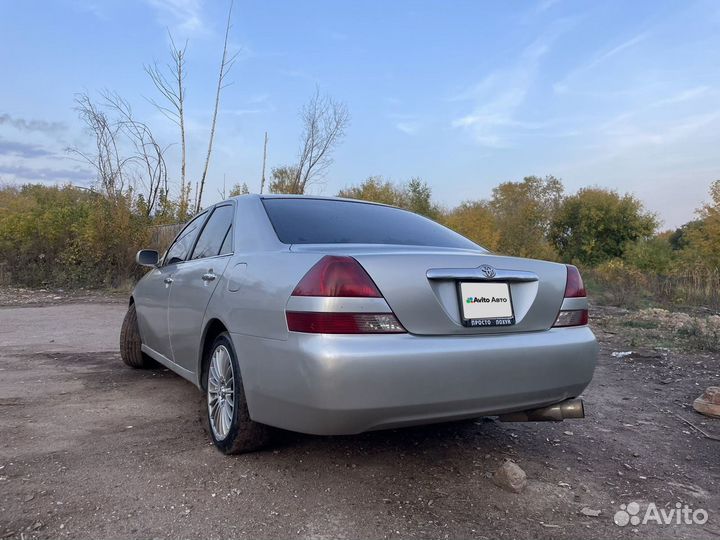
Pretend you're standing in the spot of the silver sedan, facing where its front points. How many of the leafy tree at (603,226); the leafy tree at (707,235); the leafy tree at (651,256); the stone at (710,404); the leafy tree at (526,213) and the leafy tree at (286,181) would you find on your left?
0

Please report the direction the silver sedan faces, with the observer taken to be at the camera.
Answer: facing away from the viewer and to the left of the viewer

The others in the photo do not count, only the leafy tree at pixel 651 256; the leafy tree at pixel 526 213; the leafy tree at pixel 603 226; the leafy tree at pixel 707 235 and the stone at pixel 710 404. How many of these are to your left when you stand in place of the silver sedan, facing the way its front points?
0

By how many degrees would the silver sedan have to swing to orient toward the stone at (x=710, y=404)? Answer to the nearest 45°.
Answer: approximately 90° to its right

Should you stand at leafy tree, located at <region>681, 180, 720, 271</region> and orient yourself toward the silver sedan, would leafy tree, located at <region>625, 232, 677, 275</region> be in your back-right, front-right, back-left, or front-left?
front-right

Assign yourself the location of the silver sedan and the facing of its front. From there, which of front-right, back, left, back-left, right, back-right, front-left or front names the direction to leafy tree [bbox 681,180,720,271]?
right

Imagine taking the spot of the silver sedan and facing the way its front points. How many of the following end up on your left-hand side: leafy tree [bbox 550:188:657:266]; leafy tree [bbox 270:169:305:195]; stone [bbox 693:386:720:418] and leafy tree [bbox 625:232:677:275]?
0

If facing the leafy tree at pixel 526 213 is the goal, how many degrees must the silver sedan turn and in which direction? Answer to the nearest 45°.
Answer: approximately 45° to its right

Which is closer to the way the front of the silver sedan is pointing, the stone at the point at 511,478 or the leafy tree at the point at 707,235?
the leafy tree

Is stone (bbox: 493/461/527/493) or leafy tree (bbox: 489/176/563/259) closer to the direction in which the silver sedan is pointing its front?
the leafy tree

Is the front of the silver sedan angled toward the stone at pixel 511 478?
no

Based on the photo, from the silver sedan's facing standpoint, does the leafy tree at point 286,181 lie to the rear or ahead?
ahead

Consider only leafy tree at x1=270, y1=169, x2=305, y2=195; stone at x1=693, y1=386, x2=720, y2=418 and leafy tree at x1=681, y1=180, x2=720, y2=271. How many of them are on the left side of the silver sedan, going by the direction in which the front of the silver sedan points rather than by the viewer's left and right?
0

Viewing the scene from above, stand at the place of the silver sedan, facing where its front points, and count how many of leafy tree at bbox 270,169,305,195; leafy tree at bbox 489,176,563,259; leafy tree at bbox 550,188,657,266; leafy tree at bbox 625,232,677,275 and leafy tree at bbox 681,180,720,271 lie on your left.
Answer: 0

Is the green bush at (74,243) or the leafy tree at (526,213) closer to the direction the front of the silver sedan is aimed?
the green bush
